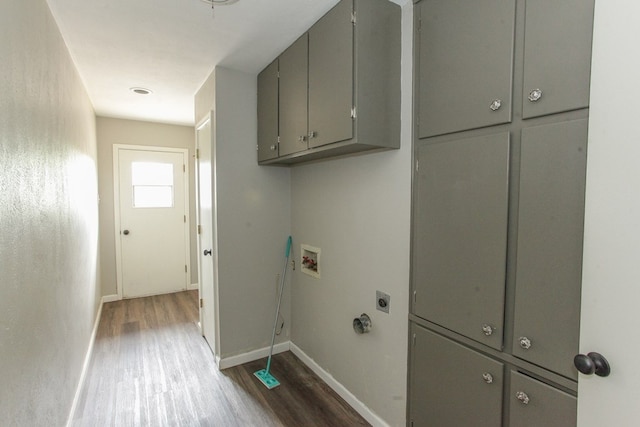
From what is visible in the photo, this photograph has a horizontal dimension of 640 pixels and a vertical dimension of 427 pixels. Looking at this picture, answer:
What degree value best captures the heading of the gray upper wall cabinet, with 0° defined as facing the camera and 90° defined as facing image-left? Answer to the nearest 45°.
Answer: approximately 45°

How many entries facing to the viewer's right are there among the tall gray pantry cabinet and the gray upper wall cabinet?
0

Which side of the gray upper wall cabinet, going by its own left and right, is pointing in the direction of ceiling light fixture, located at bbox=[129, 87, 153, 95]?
right

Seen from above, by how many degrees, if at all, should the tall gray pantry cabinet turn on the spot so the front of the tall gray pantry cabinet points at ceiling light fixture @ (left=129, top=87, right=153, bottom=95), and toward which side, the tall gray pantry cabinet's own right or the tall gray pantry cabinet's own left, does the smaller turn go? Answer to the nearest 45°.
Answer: approximately 45° to the tall gray pantry cabinet's own right
